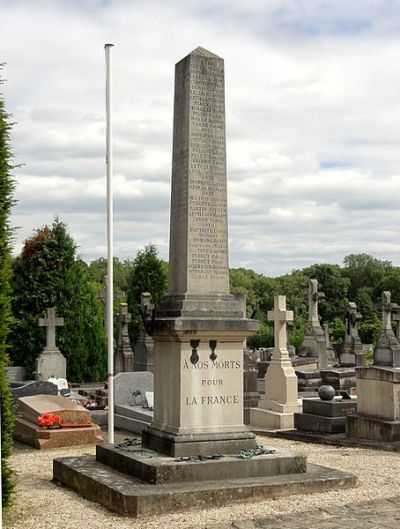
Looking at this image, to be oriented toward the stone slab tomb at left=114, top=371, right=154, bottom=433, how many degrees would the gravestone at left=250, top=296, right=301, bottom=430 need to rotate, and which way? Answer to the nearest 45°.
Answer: approximately 45° to its right

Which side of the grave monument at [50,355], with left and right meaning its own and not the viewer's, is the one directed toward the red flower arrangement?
front

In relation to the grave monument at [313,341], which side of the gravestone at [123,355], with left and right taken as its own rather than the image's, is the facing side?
left

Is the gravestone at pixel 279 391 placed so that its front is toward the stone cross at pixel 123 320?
no

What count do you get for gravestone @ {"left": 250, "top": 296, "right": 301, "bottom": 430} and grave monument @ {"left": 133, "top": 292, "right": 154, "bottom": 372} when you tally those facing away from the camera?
0

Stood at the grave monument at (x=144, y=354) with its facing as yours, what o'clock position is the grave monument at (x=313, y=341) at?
the grave monument at (x=313, y=341) is roughly at 9 o'clock from the grave monument at (x=144, y=354).

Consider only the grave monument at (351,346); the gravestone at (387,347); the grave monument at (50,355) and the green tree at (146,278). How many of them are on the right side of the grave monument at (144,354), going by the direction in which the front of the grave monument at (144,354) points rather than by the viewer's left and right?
1

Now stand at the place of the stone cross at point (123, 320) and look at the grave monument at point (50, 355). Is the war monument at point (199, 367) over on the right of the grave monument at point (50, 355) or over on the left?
left

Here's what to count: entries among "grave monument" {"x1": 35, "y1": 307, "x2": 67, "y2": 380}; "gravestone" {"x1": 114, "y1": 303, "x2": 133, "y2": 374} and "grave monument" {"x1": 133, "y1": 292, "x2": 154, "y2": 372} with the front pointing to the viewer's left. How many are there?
0

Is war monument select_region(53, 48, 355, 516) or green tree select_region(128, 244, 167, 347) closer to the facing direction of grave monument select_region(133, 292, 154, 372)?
the war monument

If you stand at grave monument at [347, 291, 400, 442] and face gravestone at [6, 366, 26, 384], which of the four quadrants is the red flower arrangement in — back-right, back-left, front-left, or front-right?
front-left

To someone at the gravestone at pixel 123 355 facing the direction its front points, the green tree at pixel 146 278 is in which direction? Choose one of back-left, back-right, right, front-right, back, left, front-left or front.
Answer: back-left

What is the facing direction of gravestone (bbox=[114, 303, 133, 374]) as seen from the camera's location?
facing the viewer and to the right of the viewer

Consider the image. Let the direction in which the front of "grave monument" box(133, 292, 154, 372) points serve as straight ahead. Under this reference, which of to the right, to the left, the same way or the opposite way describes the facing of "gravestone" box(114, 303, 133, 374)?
the same way

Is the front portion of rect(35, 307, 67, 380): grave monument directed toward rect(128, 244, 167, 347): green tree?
no

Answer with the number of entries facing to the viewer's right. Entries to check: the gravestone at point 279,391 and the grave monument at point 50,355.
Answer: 0

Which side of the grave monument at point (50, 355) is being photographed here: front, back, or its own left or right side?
front

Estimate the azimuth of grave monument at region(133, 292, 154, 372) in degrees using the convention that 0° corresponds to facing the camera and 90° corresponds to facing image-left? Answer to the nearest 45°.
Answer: approximately 315°

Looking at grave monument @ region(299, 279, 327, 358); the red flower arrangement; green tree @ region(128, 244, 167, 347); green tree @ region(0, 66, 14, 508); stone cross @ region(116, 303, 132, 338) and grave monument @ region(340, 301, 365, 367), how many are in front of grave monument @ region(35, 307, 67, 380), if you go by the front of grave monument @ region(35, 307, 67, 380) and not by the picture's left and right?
2

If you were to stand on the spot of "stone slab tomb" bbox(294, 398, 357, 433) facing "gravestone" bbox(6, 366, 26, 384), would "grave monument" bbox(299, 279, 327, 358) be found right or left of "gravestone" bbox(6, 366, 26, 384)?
right

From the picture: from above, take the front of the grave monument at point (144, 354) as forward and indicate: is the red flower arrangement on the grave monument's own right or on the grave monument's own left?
on the grave monument's own right

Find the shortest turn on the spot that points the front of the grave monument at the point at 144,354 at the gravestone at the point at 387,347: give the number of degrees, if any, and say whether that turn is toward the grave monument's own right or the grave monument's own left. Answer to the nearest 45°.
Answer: approximately 90° to the grave monument's own left
